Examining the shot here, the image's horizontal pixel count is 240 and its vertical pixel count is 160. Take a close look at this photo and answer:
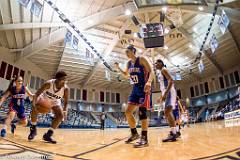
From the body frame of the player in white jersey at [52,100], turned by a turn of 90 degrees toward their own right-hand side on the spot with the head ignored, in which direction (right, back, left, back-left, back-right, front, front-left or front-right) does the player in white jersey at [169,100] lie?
back-left

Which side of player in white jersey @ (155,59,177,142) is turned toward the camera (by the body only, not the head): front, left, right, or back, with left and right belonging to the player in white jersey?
left

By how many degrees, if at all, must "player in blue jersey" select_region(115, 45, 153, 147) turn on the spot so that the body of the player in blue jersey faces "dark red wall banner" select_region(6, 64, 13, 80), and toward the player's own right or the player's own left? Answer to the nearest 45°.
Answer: approximately 90° to the player's own right

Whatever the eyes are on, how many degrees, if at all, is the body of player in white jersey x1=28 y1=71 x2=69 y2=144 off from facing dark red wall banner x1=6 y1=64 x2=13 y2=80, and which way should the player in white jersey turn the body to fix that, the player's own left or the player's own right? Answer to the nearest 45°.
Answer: approximately 135° to the player's own left

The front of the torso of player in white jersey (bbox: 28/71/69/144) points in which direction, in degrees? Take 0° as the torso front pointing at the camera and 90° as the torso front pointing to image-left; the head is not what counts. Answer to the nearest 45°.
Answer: approximately 315°

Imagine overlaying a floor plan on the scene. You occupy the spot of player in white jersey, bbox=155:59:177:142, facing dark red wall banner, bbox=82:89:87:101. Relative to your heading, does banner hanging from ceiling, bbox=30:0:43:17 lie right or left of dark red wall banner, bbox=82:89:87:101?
left

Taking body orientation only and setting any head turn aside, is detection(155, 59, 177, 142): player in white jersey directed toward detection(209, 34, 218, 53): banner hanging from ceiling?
no

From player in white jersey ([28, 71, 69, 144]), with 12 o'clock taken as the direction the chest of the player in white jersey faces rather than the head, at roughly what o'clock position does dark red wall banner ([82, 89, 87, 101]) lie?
The dark red wall banner is roughly at 8 o'clock from the player in white jersey.

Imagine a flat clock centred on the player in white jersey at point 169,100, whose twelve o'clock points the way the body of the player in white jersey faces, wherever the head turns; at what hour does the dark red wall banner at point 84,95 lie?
The dark red wall banner is roughly at 2 o'clock from the player in white jersey.

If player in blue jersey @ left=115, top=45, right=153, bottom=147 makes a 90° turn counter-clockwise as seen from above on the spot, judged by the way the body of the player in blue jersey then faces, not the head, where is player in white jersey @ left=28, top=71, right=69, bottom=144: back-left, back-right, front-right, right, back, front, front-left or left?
back-right

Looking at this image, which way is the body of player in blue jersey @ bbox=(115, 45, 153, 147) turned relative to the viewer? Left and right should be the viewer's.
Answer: facing the viewer and to the left of the viewer

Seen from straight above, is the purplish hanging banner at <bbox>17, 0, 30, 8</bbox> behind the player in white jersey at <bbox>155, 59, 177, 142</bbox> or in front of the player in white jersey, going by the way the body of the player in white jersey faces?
in front
